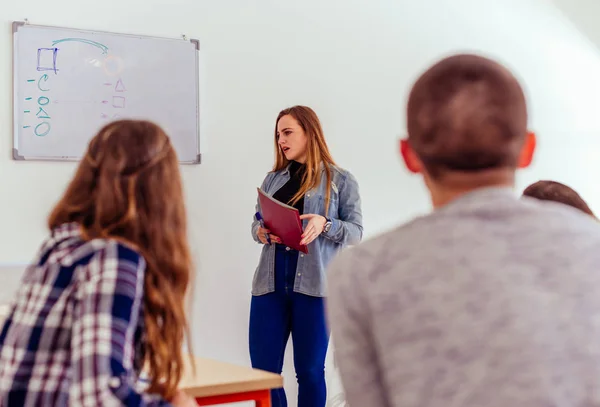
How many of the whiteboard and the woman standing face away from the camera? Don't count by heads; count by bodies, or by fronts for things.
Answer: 0

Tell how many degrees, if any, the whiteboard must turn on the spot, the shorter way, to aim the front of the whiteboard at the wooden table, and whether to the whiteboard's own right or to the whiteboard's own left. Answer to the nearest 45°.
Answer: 0° — it already faces it

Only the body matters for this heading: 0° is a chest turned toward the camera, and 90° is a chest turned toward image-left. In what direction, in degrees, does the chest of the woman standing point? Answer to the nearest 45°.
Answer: approximately 45°

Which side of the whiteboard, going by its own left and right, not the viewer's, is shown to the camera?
front

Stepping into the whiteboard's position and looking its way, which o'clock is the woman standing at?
The woman standing is roughly at 10 o'clock from the whiteboard.

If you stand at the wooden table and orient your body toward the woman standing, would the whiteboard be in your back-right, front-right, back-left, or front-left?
front-left

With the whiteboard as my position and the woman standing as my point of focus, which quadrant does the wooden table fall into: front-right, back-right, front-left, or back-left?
front-right

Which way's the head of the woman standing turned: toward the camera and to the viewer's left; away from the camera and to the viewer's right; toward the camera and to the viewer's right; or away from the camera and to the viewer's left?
toward the camera and to the viewer's left

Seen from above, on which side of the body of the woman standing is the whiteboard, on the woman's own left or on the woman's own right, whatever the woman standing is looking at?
on the woman's own right
